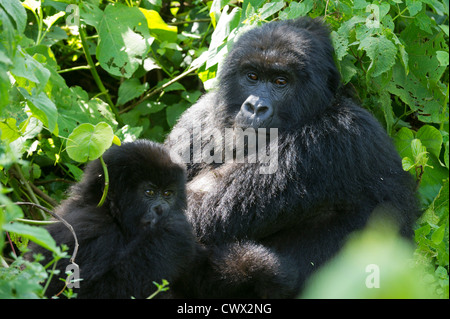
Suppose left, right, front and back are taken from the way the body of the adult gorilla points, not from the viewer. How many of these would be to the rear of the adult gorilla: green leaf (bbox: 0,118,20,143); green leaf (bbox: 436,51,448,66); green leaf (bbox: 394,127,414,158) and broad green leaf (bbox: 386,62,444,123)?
3

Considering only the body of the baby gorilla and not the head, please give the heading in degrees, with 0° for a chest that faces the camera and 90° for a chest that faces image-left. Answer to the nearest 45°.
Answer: approximately 315°

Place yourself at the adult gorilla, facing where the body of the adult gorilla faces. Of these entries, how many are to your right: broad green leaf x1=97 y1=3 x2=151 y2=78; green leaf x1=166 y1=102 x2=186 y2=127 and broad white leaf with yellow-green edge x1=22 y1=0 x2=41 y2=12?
3

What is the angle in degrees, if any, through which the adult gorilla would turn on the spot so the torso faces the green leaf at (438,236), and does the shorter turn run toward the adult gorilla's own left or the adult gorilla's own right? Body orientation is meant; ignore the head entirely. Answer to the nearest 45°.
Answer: approximately 135° to the adult gorilla's own left
